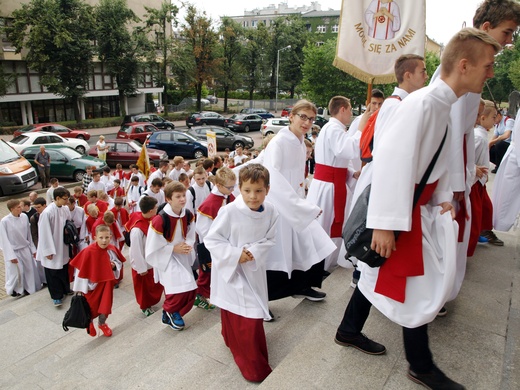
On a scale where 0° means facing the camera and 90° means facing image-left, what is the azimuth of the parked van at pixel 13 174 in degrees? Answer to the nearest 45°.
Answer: approximately 315°

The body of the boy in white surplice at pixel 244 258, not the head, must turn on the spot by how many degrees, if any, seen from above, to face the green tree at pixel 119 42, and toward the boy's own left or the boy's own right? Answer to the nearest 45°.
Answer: approximately 135° to the boy's own left

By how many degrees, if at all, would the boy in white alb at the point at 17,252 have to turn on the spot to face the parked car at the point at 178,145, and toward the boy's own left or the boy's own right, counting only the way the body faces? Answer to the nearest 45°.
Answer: approximately 90° to the boy's own left
